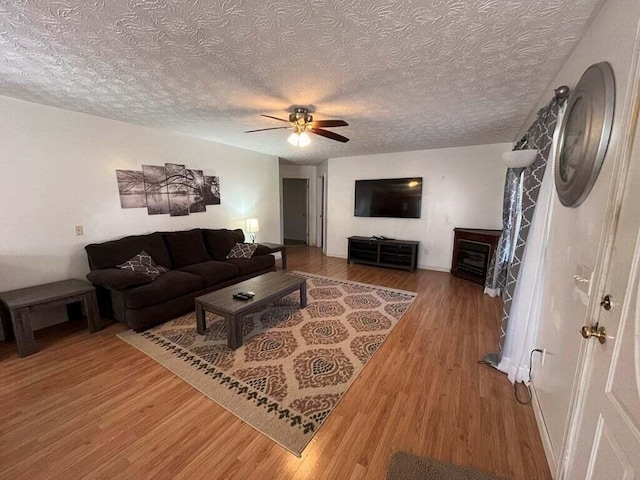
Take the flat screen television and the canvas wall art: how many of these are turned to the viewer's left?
0

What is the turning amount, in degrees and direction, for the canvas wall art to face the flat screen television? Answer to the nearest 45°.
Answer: approximately 45° to its left

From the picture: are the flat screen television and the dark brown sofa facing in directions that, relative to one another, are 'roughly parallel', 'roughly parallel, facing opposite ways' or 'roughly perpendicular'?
roughly perpendicular

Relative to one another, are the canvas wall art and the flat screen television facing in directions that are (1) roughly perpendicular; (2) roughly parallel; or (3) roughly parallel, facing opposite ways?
roughly perpendicular

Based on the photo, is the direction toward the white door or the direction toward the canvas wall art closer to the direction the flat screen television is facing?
the white door

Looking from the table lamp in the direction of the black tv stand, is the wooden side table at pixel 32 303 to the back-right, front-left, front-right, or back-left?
back-right

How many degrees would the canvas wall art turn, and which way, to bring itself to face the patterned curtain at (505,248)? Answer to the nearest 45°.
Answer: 0° — it already faces it

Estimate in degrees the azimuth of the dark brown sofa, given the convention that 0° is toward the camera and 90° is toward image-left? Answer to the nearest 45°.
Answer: approximately 315°

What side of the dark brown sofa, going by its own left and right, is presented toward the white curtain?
front

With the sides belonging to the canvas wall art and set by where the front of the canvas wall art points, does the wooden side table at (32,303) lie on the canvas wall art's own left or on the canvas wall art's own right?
on the canvas wall art's own right

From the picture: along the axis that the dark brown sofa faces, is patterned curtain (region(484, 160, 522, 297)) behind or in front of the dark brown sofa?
in front

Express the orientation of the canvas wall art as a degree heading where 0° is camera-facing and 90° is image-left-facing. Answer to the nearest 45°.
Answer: approximately 315°

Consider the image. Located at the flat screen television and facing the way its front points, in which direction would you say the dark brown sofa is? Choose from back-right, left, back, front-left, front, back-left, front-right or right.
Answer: front-right

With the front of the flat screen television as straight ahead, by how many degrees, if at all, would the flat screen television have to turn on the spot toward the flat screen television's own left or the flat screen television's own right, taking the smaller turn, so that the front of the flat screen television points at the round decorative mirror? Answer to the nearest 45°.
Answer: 0° — it already faces it
